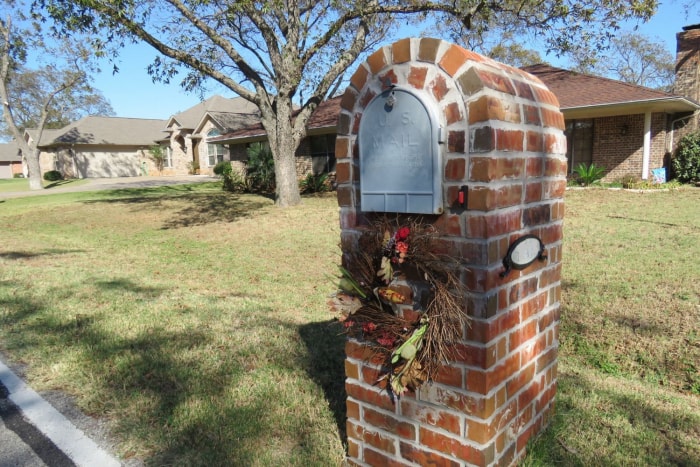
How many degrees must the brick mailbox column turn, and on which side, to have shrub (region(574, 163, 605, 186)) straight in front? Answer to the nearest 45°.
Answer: approximately 135° to its right

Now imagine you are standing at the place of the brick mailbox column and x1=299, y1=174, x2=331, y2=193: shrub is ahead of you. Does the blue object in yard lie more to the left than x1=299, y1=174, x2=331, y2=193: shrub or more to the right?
right

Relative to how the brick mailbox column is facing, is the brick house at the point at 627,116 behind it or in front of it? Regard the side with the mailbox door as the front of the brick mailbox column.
behind

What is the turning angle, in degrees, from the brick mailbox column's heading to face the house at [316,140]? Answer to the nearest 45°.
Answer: approximately 135° to its right

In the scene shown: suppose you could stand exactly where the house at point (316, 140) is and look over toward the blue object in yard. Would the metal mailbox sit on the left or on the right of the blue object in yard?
right

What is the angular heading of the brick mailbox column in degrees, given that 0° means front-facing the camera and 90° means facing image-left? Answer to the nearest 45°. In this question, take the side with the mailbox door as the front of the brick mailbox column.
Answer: approximately 45°
